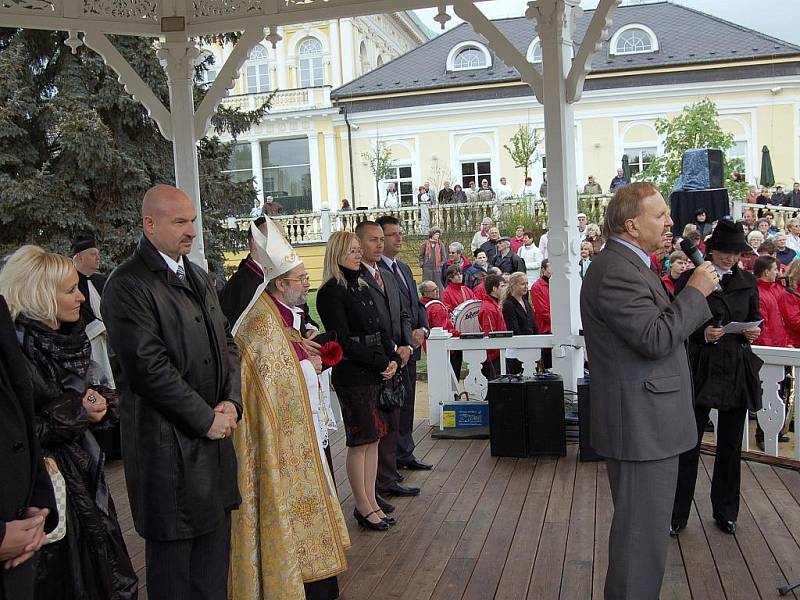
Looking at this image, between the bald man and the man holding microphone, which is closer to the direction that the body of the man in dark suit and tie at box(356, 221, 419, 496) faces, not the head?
the man holding microphone

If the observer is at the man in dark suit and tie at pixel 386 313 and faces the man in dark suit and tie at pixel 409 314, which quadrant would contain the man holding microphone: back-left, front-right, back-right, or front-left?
back-right

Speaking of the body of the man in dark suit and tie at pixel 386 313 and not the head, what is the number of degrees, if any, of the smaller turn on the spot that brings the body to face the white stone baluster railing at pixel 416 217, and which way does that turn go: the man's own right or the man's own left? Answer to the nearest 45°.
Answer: approximately 135° to the man's own left

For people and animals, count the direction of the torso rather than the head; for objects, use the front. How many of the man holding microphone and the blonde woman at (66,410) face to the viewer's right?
2

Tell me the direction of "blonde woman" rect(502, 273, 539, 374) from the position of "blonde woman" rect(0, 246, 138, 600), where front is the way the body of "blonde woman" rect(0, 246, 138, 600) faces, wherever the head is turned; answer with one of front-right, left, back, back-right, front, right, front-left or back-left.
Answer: front-left

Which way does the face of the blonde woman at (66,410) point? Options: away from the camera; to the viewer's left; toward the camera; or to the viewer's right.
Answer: to the viewer's right

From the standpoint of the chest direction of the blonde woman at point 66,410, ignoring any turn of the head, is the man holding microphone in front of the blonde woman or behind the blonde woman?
in front

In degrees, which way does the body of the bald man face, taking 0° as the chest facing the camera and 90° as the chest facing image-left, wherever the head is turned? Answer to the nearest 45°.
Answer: approximately 315°

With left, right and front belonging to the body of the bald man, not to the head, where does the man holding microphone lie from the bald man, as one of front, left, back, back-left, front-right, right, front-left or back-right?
front-left

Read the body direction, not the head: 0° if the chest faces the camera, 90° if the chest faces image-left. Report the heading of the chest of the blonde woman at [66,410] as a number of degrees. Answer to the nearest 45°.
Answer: approximately 270°

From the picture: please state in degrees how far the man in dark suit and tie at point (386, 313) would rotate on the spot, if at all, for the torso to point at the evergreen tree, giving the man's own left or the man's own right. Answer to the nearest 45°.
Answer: approximately 180°

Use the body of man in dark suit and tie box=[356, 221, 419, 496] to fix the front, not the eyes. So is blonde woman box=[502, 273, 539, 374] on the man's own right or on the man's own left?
on the man's own left
